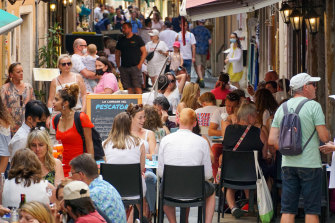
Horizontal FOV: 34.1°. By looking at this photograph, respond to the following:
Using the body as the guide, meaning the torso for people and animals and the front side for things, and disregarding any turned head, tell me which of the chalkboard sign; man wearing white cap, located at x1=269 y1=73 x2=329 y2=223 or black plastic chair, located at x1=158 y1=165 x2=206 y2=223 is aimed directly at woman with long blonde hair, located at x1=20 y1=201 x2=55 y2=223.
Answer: the chalkboard sign

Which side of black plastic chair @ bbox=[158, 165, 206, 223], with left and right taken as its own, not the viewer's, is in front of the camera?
back

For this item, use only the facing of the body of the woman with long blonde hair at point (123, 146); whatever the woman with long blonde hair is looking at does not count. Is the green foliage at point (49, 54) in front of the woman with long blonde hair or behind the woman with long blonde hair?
in front

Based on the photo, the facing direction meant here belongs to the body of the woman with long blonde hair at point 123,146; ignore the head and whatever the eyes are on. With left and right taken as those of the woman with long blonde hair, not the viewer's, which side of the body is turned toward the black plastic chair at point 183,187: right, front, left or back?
right

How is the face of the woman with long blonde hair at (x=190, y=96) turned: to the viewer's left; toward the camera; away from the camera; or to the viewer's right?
away from the camera

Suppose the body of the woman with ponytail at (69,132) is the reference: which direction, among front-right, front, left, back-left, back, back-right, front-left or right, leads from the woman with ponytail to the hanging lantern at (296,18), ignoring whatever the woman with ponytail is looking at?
back

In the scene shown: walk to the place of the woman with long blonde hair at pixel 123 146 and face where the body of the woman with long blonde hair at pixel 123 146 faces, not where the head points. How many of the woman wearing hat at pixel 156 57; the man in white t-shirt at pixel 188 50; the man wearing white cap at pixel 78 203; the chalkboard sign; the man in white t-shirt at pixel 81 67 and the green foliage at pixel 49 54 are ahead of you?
5

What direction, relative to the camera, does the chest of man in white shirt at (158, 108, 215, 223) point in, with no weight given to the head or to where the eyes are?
away from the camera

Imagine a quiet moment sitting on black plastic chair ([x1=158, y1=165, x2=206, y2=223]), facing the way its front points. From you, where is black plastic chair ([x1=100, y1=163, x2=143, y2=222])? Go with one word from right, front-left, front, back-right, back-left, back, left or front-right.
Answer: left

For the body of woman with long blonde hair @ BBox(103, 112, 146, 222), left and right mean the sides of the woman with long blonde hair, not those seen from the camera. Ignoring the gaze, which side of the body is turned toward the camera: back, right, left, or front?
back

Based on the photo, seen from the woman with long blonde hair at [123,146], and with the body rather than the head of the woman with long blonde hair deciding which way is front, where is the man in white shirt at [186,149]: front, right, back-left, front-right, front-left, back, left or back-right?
right

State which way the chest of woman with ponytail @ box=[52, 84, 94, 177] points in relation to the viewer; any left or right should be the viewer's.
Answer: facing the viewer and to the left of the viewer
